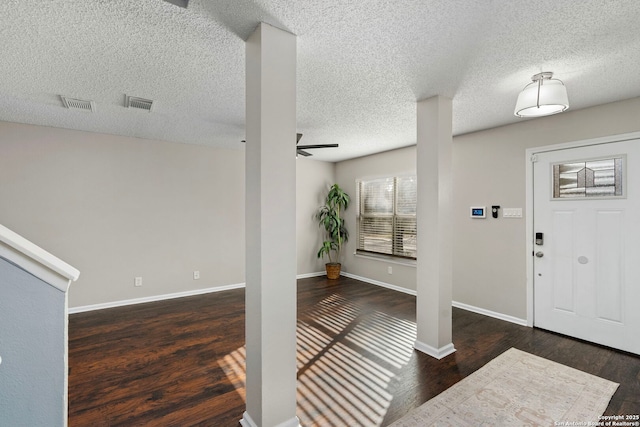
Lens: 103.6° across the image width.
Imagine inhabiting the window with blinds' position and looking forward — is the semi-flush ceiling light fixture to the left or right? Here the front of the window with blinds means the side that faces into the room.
on its left

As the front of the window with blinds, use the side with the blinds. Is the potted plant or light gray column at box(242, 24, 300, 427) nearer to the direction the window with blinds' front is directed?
the light gray column

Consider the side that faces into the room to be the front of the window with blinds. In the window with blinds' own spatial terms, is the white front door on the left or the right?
on its left

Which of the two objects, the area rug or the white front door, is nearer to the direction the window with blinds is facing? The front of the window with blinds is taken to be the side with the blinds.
the area rug

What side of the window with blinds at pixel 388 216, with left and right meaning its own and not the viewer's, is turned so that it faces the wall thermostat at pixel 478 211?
left

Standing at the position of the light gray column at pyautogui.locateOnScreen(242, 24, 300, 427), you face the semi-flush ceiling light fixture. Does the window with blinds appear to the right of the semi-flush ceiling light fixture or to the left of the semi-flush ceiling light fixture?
left

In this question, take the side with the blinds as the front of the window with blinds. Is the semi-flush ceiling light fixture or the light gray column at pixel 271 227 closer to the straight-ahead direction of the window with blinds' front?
the light gray column

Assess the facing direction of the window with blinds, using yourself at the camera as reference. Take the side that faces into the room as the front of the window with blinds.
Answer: facing the viewer and to the left of the viewer

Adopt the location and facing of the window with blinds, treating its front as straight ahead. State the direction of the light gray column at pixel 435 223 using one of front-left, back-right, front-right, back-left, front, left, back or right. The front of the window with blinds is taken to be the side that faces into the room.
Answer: front-left

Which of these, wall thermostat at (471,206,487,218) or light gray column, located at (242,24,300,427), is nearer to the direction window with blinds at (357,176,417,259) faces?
the light gray column

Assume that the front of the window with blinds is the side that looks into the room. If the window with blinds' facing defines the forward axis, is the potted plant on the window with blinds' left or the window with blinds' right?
on its right
